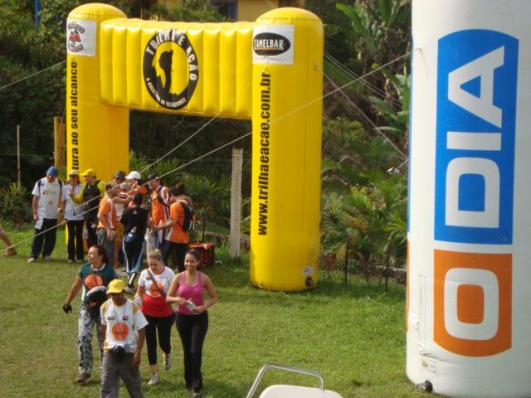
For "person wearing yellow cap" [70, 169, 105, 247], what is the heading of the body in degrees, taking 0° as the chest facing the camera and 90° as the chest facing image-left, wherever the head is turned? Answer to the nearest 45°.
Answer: approximately 45°

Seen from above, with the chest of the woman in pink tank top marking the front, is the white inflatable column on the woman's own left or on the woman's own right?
on the woman's own left

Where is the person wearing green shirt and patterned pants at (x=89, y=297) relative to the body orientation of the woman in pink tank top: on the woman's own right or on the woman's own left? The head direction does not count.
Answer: on the woman's own right

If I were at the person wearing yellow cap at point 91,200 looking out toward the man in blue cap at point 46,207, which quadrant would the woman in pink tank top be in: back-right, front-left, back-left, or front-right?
back-left

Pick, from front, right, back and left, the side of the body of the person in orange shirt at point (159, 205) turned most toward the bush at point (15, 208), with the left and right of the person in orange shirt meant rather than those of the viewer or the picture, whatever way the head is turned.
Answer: right

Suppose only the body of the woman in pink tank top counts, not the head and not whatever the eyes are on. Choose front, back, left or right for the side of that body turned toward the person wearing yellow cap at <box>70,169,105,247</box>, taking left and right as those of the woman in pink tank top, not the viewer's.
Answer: back

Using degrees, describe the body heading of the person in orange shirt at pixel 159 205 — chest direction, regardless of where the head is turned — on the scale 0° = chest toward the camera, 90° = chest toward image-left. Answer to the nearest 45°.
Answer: approximately 45°

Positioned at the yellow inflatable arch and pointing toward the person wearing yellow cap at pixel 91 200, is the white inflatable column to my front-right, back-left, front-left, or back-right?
back-left
